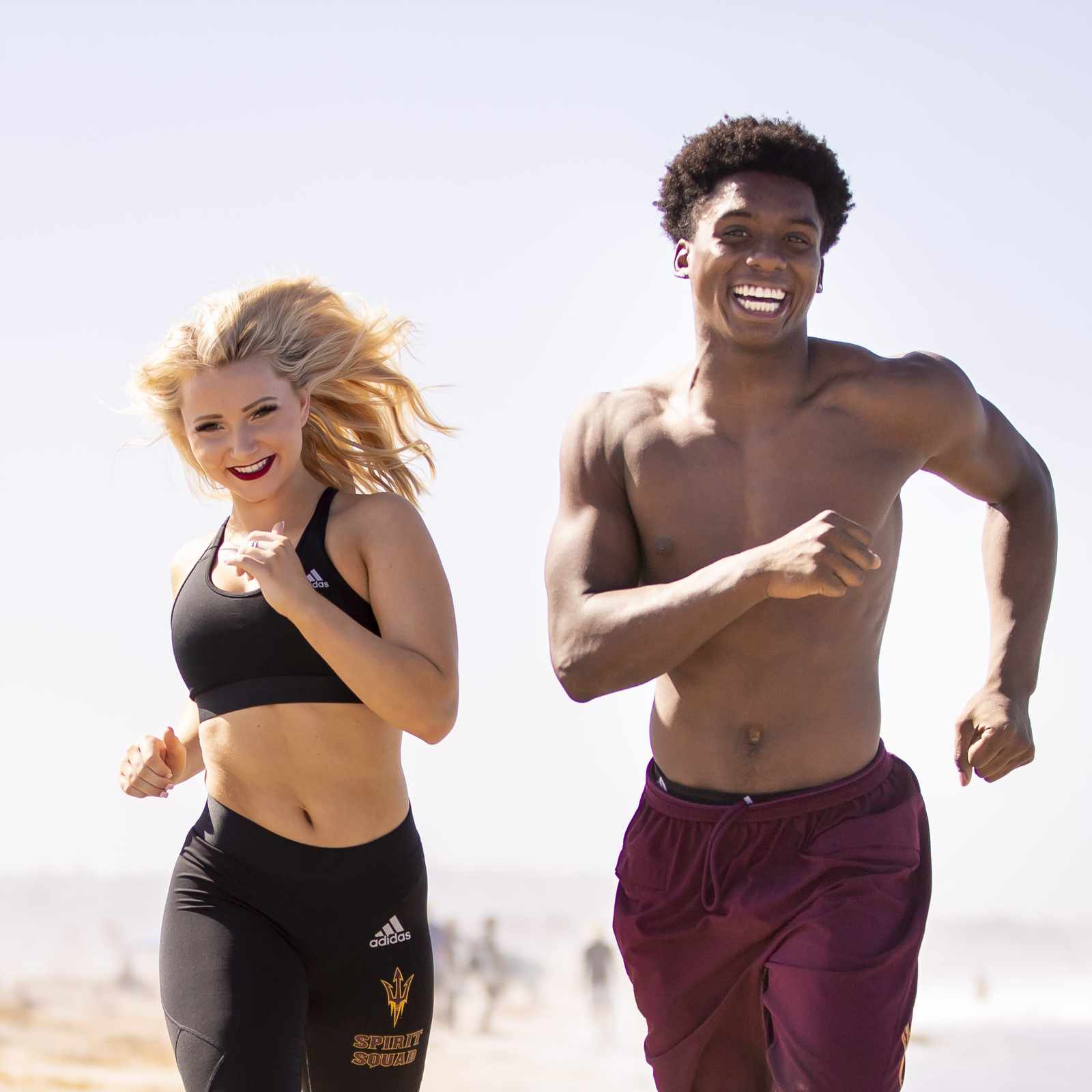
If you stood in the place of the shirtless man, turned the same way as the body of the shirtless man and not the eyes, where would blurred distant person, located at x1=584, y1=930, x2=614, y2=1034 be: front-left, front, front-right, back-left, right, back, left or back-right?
back

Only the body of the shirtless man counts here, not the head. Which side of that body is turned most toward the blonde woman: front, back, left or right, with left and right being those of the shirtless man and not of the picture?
right

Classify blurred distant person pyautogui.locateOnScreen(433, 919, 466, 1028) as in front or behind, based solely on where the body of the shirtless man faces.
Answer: behind

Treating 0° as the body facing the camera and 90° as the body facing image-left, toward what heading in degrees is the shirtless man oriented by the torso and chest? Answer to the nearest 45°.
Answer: approximately 0°

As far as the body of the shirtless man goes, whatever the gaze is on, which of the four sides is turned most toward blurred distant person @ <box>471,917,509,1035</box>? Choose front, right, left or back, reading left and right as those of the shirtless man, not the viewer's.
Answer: back

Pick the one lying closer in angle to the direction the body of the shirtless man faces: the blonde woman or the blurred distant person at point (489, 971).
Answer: the blonde woman
